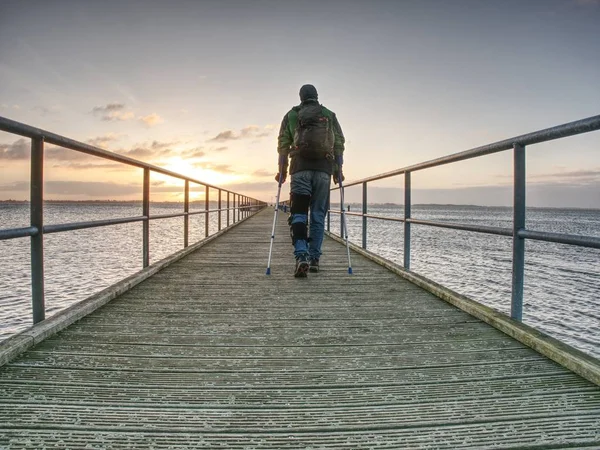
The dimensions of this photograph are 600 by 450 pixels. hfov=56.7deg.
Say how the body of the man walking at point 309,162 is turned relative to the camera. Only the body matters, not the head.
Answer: away from the camera
